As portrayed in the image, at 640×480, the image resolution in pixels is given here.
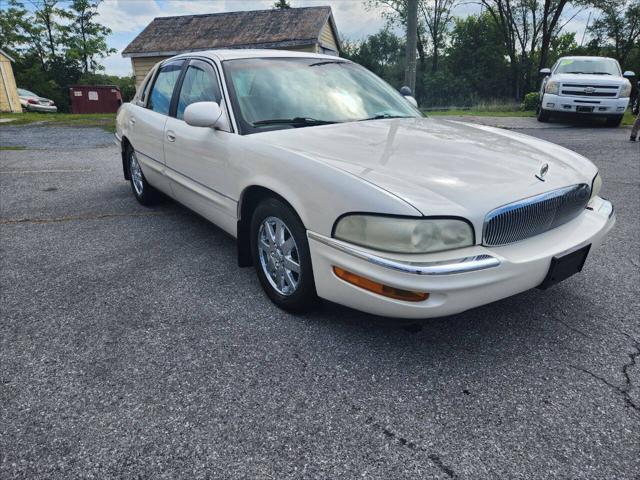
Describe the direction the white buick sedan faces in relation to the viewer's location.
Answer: facing the viewer and to the right of the viewer

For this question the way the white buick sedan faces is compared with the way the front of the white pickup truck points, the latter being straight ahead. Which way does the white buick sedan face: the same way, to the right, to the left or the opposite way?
to the left

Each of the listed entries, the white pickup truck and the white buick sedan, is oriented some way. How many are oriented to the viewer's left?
0

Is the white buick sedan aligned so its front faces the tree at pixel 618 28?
no

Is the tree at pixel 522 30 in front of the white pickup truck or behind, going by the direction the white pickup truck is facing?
behind

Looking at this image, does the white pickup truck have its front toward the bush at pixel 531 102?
no

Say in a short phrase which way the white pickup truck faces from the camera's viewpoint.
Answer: facing the viewer

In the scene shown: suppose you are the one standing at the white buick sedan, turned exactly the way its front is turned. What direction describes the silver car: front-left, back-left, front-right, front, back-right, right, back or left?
back

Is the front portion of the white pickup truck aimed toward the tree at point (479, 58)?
no

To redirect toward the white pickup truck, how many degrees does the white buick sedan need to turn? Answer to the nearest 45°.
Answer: approximately 90° to its left

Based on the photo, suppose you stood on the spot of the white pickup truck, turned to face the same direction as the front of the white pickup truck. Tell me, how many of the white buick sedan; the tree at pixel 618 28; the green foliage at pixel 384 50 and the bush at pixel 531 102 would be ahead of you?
1

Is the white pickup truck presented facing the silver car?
no

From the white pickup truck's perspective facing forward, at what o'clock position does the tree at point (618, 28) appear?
The tree is roughly at 6 o'clock from the white pickup truck.

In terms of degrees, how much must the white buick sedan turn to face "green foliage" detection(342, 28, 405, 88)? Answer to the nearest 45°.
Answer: approximately 135° to its left

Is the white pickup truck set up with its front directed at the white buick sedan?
yes
